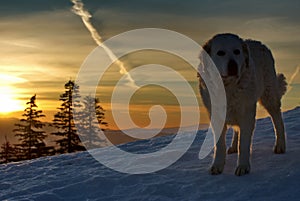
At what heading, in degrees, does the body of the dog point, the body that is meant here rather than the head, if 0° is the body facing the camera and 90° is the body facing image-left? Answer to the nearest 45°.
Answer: approximately 45°

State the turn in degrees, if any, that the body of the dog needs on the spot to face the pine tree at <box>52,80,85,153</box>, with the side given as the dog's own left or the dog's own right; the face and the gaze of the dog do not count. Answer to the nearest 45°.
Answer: approximately 90° to the dog's own right
